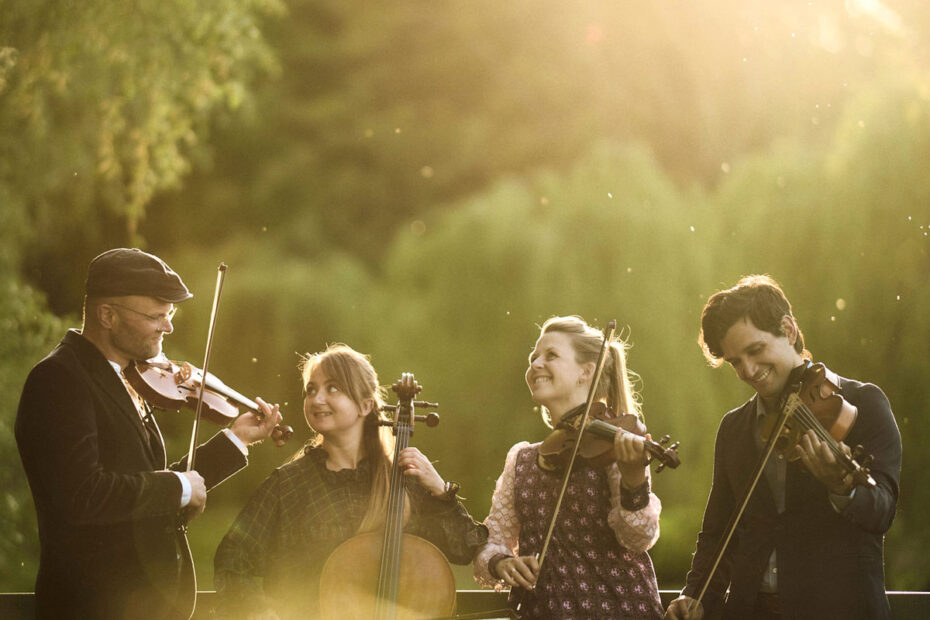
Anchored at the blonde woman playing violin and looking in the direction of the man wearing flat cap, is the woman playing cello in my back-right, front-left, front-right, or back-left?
front-right

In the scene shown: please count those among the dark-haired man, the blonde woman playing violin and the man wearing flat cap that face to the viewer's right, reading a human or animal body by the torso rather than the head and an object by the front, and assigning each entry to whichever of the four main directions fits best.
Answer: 1

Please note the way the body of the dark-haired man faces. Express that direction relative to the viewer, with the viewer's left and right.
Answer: facing the viewer and to the left of the viewer

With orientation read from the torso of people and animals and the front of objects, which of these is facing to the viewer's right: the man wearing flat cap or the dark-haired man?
the man wearing flat cap

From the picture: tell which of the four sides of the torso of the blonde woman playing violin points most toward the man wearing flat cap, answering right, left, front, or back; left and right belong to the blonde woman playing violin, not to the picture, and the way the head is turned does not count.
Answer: right

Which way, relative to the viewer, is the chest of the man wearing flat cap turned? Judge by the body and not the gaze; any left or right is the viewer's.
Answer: facing to the right of the viewer

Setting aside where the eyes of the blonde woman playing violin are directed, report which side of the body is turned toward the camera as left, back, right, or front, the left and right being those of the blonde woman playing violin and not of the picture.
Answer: front

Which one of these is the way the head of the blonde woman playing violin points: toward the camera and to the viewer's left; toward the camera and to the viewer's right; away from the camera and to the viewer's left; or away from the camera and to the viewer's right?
toward the camera and to the viewer's left

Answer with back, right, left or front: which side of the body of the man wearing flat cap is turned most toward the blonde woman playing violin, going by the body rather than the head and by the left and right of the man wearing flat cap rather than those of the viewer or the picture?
front
